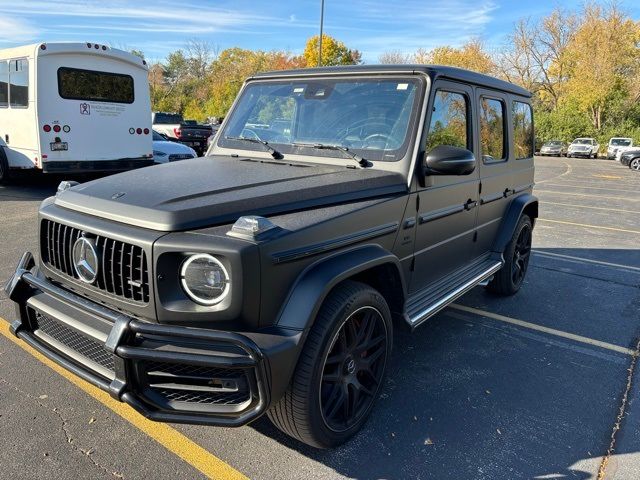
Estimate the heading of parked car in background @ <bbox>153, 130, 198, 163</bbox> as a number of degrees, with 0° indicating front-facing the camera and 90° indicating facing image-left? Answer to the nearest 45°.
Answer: approximately 315°

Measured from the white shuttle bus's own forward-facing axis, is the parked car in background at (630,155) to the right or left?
on its right

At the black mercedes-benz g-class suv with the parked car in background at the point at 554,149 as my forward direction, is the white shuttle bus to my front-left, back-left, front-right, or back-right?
front-left

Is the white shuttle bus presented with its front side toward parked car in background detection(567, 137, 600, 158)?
no

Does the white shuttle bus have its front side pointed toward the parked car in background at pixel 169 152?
no

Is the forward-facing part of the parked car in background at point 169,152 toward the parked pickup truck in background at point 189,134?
no

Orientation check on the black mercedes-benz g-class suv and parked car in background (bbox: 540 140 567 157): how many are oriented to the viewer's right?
0

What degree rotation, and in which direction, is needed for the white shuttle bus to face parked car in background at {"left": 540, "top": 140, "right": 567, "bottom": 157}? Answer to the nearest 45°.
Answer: approximately 90° to its right

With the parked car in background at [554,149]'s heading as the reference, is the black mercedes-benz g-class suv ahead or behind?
ahead

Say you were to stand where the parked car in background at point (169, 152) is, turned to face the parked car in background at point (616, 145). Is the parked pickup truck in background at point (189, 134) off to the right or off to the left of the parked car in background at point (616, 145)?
left

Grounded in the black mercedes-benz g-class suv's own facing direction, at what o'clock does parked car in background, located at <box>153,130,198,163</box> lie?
The parked car in background is roughly at 4 o'clock from the black mercedes-benz g-class suv.
